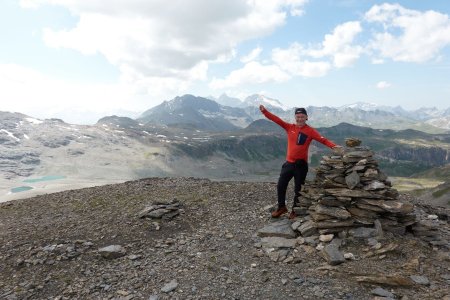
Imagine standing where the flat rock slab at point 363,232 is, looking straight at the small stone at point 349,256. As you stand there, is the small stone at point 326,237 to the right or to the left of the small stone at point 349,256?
right

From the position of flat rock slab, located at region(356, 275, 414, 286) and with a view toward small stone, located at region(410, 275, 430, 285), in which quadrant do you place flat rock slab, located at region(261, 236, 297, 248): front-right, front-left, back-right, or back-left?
back-left

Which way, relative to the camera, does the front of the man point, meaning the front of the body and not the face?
toward the camera

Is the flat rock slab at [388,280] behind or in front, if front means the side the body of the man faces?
in front

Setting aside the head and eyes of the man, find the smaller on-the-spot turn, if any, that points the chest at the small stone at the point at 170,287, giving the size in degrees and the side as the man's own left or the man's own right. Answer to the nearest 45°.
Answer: approximately 45° to the man's own right

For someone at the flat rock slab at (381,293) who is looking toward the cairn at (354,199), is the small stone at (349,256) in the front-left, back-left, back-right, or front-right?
front-left

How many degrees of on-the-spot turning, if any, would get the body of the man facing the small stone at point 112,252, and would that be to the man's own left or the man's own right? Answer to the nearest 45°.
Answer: approximately 45° to the man's own right

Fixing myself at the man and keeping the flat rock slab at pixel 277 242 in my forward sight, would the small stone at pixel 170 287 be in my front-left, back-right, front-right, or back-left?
front-right

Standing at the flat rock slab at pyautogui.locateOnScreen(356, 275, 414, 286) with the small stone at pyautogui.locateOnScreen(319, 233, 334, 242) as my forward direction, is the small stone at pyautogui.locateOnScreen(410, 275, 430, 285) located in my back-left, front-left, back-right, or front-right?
back-right

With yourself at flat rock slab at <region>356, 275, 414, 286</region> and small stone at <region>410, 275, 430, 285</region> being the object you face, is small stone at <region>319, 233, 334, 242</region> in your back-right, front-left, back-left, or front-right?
back-left

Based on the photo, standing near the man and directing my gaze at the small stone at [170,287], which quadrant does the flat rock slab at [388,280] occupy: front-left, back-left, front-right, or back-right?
front-left
